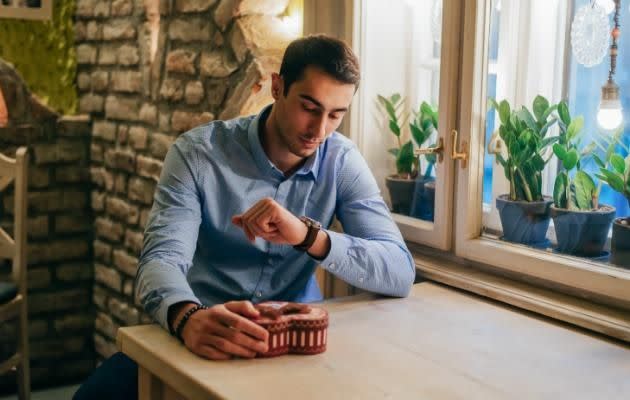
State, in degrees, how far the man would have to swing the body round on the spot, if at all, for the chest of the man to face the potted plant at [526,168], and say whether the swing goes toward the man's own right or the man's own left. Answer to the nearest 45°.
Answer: approximately 45° to the man's own left

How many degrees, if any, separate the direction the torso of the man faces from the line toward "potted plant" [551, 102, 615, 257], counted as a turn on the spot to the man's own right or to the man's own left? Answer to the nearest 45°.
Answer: approximately 45° to the man's own left

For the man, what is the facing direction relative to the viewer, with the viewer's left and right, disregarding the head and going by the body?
facing the viewer and to the right of the viewer

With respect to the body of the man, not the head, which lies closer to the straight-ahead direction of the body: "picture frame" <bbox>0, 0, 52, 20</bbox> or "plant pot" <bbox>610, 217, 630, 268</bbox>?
the plant pot

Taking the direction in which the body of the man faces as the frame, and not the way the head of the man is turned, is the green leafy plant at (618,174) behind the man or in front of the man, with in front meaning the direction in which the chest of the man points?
in front
